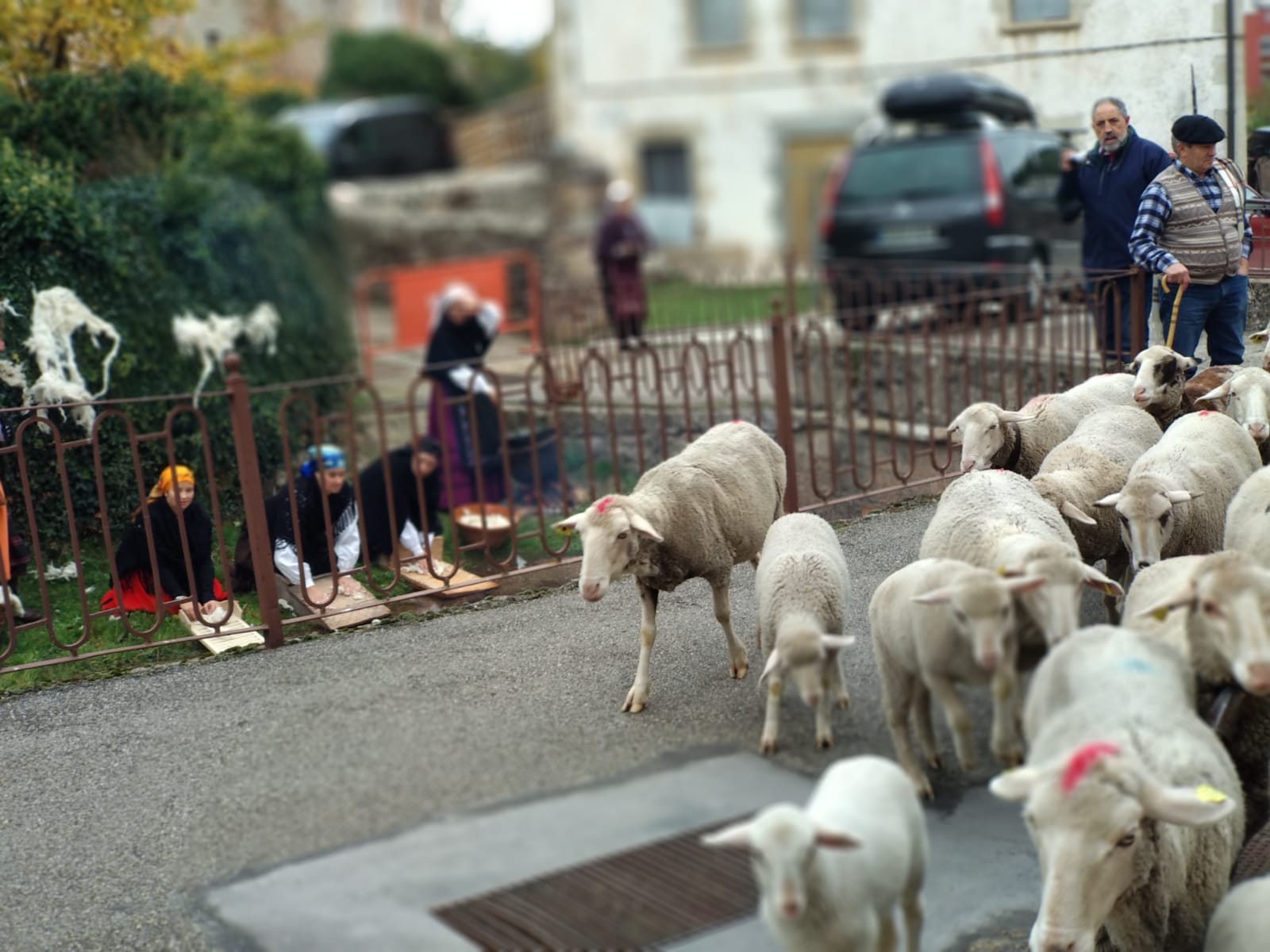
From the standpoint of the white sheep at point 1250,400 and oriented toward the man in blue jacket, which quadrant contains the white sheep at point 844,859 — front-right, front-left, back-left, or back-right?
back-left

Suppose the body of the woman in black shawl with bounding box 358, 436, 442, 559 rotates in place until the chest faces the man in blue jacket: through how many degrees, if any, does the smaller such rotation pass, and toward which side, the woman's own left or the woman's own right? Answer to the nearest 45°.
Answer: approximately 45° to the woman's own left

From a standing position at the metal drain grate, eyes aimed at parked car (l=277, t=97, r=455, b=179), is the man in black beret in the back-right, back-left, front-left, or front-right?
front-right

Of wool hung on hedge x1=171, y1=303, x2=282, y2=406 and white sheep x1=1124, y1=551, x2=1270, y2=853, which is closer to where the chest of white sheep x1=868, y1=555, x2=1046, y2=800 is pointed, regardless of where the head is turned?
the white sheep

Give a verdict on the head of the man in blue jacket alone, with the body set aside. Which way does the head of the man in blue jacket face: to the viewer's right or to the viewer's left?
to the viewer's left

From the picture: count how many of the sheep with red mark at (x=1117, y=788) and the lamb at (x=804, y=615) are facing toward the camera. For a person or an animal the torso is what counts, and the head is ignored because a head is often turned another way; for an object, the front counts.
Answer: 2

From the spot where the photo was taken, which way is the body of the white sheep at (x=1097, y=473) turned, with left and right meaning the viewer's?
facing the viewer and to the left of the viewer

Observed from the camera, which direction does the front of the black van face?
facing away from the viewer and to the right of the viewer

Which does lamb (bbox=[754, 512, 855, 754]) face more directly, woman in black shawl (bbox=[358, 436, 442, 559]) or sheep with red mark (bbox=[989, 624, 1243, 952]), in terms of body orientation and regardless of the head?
the sheep with red mark

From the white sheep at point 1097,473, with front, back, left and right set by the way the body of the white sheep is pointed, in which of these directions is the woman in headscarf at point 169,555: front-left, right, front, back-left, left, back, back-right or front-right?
front-right

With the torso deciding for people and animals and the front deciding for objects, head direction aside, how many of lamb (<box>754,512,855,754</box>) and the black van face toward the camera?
1

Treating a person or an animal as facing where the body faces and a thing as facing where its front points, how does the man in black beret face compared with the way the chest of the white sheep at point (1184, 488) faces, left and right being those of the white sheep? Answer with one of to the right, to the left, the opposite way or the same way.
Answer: to the left

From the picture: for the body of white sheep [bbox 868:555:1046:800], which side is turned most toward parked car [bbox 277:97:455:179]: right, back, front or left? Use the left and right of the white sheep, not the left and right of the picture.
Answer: back

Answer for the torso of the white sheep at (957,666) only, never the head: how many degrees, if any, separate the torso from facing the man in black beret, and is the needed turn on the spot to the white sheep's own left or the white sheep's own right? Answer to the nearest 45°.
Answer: approximately 135° to the white sheep's own left

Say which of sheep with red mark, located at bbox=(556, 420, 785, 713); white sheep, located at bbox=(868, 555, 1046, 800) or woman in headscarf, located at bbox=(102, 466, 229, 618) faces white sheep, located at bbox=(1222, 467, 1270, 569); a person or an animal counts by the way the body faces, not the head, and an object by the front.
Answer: the woman in headscarf

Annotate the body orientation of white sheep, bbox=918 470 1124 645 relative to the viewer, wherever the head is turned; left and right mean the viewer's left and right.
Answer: facing the viewer and to the right of the viewer

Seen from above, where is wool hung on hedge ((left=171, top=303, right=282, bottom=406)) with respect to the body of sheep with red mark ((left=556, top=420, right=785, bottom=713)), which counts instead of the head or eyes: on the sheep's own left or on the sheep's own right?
on the sheep's own right
